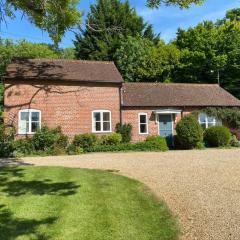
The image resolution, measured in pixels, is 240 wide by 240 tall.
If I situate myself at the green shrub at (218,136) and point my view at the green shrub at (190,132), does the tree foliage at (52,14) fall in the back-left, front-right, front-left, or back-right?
front-left

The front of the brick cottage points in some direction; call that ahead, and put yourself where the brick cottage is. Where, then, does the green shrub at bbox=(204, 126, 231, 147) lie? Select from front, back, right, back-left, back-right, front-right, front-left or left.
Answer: left

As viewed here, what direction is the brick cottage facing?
toward the camera

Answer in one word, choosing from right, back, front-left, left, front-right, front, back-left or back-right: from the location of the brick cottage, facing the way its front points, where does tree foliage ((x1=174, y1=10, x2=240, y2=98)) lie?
back-left
